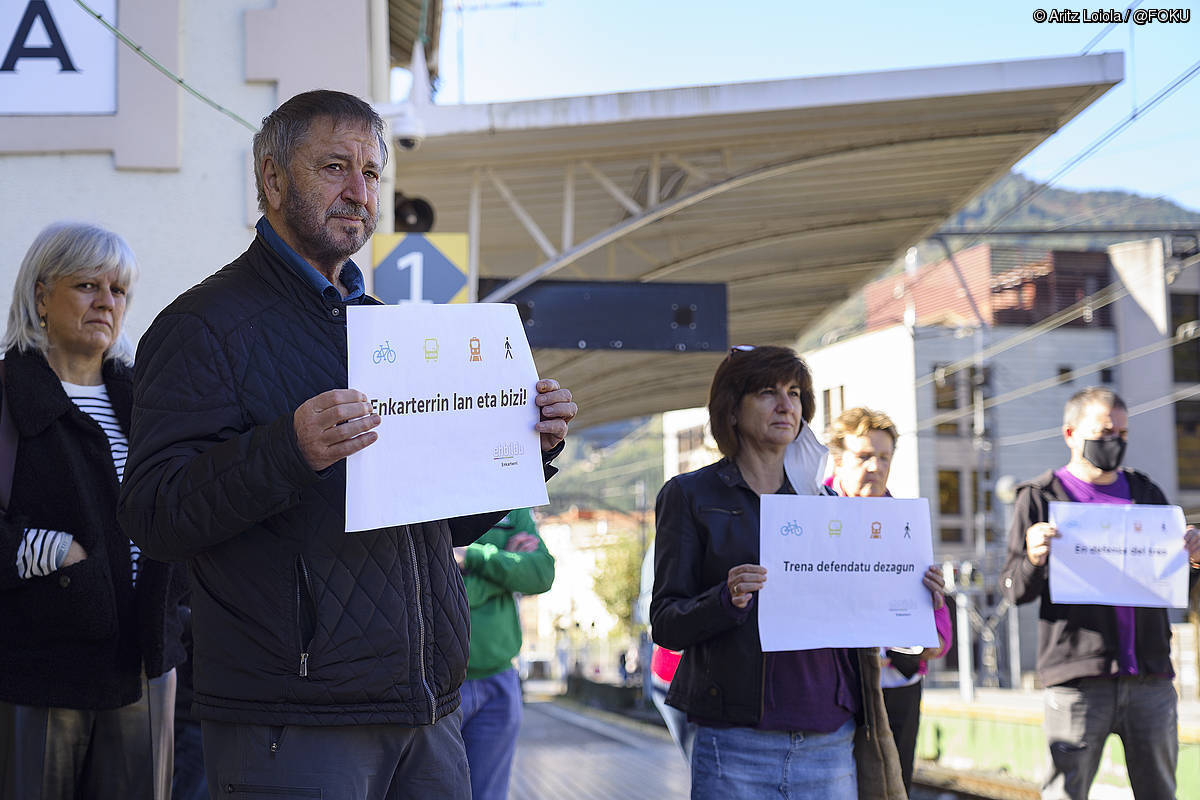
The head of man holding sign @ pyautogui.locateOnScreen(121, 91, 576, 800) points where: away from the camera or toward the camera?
toward the camera

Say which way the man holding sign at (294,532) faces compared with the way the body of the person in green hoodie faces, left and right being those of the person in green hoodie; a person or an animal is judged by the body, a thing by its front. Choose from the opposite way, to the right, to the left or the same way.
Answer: the same way

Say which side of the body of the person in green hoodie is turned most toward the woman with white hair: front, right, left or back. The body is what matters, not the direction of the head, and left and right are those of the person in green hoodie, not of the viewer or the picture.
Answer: right

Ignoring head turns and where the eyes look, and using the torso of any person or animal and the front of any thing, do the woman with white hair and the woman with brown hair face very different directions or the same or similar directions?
same or similar directions

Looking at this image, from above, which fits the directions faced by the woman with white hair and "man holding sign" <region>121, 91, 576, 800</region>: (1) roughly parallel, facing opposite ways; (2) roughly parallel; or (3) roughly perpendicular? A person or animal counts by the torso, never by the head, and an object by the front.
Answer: roughly parallel

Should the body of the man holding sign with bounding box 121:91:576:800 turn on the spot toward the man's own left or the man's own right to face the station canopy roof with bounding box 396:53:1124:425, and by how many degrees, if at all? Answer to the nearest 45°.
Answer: approximately 135° to the man's own left

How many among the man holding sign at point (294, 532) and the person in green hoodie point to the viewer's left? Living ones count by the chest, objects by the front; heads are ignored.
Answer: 0

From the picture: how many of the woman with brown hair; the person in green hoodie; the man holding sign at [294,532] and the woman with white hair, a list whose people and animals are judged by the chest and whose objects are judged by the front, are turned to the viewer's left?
0

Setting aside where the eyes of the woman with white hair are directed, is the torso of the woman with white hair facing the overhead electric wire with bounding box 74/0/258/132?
no

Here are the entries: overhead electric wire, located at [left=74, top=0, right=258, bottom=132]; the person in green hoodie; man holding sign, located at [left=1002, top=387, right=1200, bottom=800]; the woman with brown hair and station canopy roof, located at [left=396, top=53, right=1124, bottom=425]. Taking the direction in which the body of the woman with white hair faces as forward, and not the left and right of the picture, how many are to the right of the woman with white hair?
0

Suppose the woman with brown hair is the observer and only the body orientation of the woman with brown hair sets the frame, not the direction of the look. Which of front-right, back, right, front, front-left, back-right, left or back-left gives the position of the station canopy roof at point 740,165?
back-left

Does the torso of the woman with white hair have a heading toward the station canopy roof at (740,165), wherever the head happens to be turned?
no

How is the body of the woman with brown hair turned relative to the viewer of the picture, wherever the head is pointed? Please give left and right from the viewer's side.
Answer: facing the viewer and to the right of the viewer

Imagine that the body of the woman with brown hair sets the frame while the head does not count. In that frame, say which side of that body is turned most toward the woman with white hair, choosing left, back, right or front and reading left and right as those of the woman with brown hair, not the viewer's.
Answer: right
